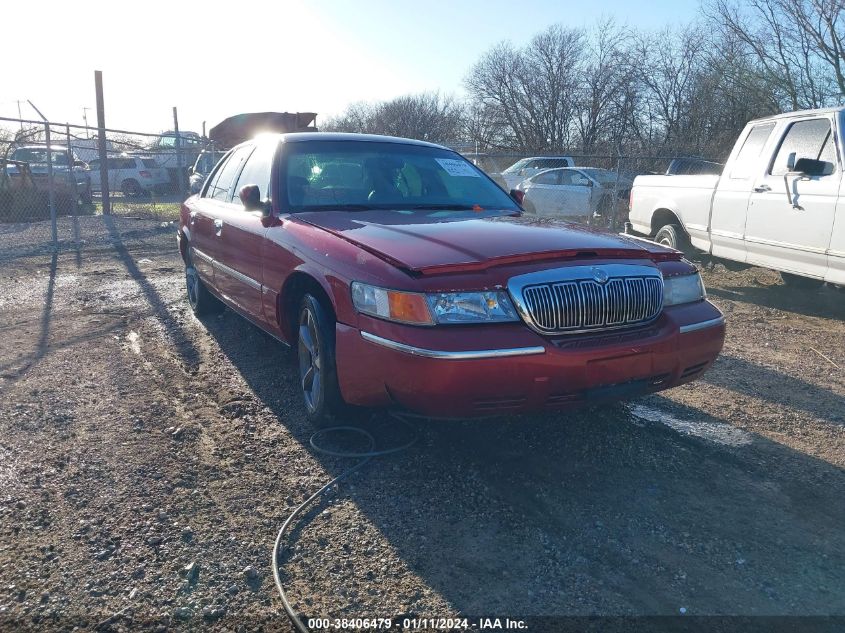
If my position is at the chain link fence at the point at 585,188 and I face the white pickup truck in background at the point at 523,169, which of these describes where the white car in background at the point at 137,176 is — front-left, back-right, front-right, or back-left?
front-left

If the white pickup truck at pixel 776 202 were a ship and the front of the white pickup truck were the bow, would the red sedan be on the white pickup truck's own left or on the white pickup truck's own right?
on the white pickup truck's own right

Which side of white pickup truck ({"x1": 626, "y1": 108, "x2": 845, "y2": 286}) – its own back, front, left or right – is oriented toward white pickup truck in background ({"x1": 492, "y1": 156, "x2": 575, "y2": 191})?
back

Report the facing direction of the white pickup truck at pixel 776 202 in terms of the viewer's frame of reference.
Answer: facing the viewer and to the right of the viewer

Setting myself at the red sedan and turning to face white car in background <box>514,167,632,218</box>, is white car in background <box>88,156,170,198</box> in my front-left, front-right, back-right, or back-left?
front-left

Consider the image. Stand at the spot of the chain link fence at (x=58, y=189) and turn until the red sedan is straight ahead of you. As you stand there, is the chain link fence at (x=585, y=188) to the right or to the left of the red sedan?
left

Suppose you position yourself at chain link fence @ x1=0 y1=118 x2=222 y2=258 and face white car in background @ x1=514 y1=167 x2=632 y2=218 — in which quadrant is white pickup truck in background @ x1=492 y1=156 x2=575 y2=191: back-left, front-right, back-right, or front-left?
front-left

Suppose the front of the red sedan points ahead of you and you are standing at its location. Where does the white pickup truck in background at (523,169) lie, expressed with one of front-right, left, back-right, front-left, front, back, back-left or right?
back-left

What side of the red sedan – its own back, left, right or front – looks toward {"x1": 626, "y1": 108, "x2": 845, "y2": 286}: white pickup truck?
left
